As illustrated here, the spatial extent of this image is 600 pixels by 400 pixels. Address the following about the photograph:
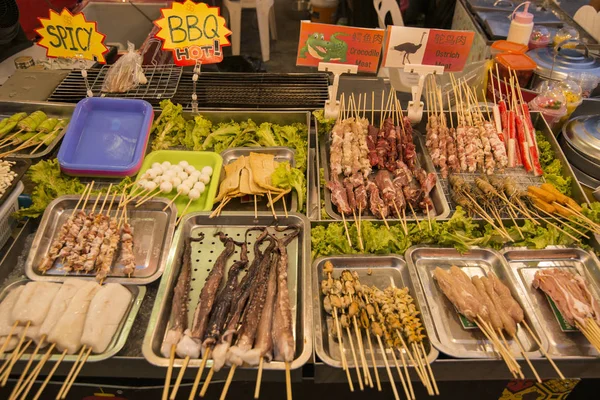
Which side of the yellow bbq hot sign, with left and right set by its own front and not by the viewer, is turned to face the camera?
front

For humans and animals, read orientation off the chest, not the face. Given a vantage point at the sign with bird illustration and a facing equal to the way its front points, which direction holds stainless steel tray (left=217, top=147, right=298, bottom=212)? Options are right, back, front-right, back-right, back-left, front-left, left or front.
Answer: front-right

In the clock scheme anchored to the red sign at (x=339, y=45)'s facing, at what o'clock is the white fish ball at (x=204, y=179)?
The white fish ball is roughly at 1 o'clock from the red sign.

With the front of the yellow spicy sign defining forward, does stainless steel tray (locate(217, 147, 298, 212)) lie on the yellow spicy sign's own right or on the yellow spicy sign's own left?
on the yellow spicy sign's own left

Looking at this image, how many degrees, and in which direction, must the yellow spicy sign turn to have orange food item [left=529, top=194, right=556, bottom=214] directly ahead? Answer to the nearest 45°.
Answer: approximately 45° to its left

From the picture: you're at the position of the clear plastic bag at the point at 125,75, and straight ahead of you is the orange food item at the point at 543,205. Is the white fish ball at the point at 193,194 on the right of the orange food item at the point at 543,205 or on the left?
right

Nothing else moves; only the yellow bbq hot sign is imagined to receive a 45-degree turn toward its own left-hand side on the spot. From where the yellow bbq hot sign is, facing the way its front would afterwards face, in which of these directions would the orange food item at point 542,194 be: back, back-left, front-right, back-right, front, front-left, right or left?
front

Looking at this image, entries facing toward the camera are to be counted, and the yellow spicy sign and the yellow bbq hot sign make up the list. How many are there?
2

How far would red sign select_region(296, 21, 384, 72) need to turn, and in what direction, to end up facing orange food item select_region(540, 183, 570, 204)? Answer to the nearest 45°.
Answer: approximately 45° to its left

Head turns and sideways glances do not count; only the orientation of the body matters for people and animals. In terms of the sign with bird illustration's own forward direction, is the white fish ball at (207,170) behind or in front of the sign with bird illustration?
in front

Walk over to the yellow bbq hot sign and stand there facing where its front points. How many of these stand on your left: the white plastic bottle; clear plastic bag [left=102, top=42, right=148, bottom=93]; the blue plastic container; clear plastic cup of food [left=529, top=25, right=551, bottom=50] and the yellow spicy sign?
2

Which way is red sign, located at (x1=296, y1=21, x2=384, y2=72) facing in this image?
toward the camera

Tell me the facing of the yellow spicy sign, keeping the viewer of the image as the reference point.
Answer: facing the viewer

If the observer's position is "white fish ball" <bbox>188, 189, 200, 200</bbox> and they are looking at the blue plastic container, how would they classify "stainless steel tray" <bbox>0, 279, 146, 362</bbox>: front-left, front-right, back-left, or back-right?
back-left

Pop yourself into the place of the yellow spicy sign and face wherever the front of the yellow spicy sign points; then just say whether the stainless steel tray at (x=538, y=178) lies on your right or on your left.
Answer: on your left
